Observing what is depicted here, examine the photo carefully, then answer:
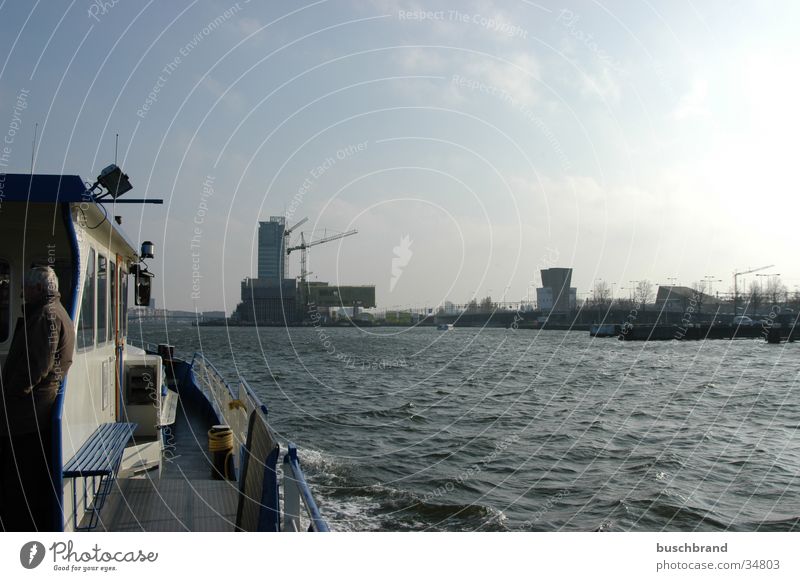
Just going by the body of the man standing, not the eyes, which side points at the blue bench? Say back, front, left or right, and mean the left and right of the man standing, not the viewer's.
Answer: right

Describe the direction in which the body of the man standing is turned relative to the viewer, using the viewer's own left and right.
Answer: facing away from the viewer and to the left of the viewer

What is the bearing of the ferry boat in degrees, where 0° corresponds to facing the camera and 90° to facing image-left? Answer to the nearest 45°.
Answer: approximately 180°
